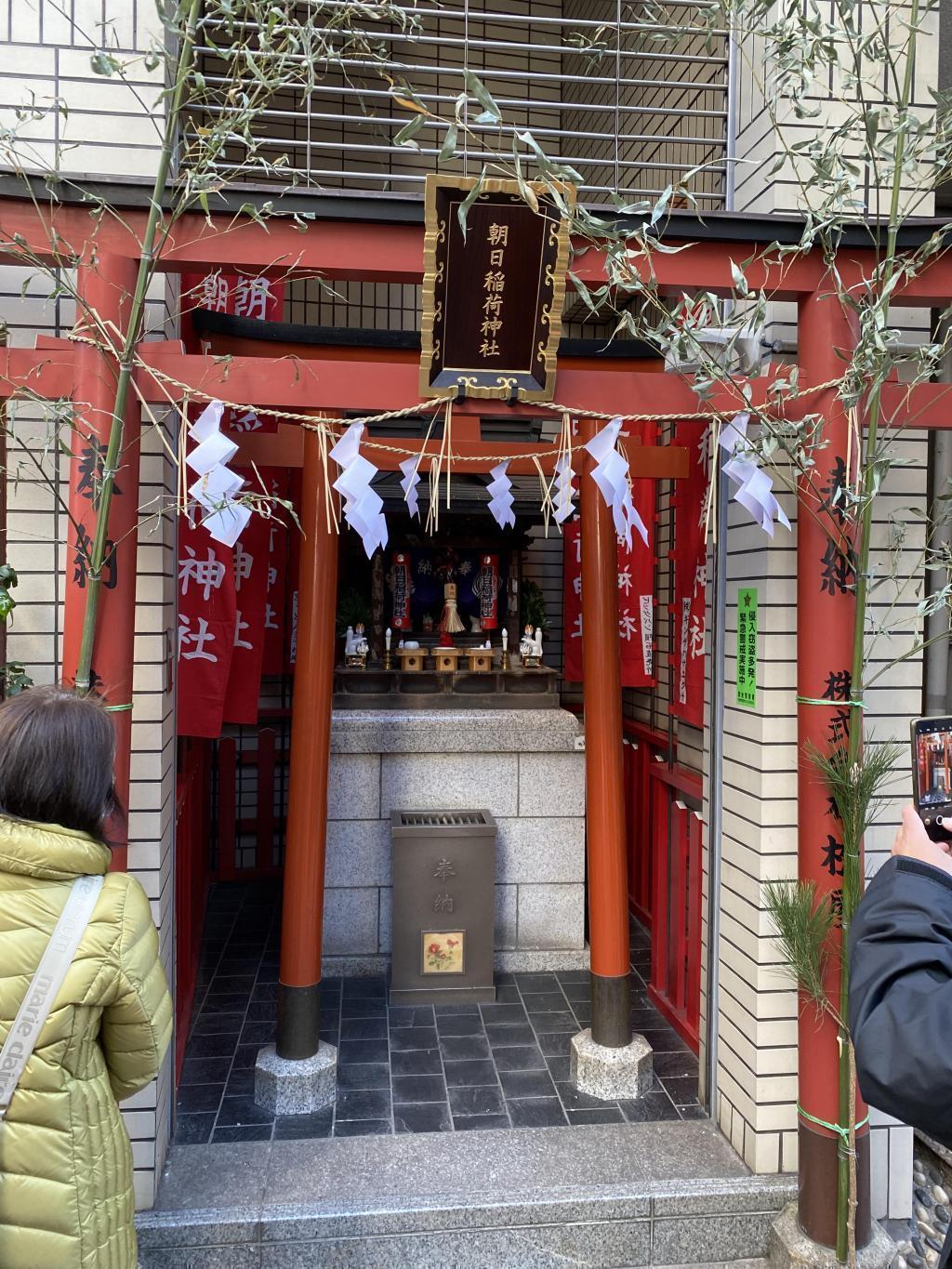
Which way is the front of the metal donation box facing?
toward the camera

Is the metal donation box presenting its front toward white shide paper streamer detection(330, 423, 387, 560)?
yes

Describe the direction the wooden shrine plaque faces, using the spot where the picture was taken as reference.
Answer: facing the viewer

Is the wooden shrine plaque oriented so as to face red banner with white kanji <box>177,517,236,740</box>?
no

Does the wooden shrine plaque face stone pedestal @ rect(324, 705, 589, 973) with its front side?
no

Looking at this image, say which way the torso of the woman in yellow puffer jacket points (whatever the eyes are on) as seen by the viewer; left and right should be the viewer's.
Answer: facing away from the viewer and to the right of the viewer

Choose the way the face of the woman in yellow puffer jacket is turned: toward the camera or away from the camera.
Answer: away from the camera

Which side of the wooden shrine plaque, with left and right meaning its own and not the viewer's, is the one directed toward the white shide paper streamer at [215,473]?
right

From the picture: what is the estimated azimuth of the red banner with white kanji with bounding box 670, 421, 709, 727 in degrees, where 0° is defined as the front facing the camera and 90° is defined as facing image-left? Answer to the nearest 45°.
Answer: approximately 45°

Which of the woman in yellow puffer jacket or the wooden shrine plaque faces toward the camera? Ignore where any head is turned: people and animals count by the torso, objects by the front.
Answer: the wooden shrine plaque

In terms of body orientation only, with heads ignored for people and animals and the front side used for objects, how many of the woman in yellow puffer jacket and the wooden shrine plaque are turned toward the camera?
1

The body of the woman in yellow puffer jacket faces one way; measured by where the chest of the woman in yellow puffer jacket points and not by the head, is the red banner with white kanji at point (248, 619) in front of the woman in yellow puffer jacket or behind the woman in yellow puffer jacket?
in front

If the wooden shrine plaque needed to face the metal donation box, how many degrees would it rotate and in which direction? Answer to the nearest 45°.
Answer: approximately 180°

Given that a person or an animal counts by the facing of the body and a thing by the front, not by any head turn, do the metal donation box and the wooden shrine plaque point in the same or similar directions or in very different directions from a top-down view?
same or similar directions

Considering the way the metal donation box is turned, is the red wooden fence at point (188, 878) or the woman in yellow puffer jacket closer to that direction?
the woman in yellow puffer jacket

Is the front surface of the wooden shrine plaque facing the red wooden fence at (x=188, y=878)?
no

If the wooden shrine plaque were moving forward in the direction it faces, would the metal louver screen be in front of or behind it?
behind
